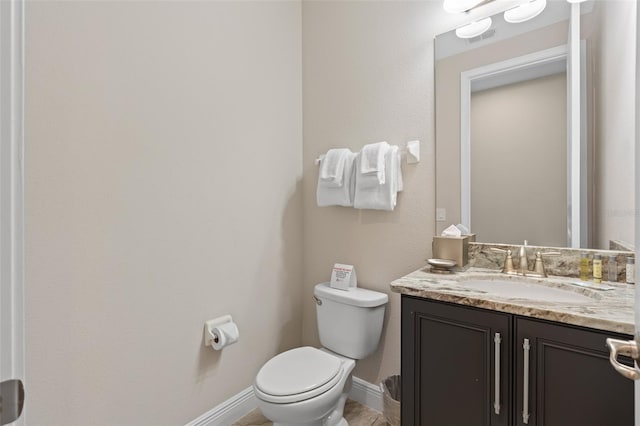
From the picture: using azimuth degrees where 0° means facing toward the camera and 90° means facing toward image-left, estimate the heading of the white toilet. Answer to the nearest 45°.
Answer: approximately 45°

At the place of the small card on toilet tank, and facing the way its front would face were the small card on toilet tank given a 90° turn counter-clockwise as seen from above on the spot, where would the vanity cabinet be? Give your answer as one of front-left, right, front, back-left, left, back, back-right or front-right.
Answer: front

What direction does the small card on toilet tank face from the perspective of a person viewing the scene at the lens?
facing the viewer and to the left of the viewer

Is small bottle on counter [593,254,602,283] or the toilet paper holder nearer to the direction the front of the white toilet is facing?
the toilet paper holder

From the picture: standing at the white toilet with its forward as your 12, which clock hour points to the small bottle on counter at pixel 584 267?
The small bottle on counter is roughly at 8 o'clock from the white toilet.
